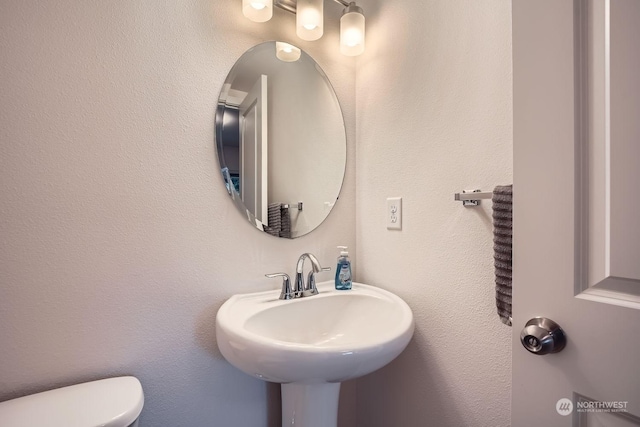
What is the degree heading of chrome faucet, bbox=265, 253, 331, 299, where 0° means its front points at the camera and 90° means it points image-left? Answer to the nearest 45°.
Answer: approximately 315°

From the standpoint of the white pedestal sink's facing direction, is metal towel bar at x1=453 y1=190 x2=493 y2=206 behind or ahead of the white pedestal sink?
ahead

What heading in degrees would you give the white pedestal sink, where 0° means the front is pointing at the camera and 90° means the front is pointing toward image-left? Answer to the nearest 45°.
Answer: approximately 315°

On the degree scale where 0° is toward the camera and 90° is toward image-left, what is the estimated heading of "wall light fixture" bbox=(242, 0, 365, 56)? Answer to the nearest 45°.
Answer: approximately 315°

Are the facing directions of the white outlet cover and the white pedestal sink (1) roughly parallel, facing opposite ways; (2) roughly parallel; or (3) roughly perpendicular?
roughly perpendicular
